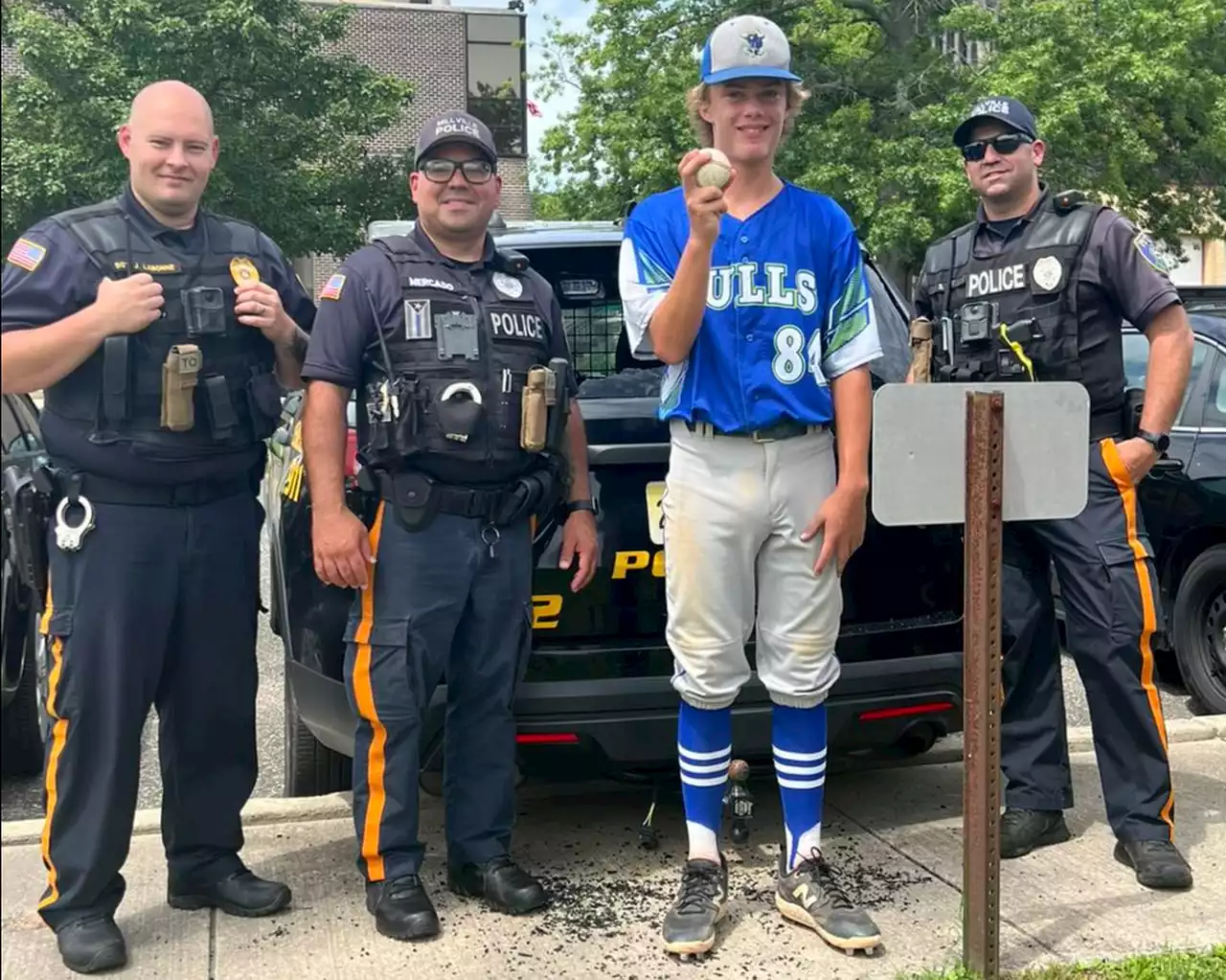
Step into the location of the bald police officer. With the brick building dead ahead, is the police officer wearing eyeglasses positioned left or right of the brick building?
right

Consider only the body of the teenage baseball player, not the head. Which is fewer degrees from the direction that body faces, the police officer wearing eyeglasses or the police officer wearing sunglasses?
the police officer wearing eyeglasses

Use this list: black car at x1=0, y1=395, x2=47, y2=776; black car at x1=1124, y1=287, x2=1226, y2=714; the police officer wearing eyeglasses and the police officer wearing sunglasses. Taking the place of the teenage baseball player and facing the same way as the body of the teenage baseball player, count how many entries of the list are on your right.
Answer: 2

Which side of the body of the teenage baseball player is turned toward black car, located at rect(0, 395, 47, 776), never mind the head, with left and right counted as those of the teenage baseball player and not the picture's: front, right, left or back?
right
